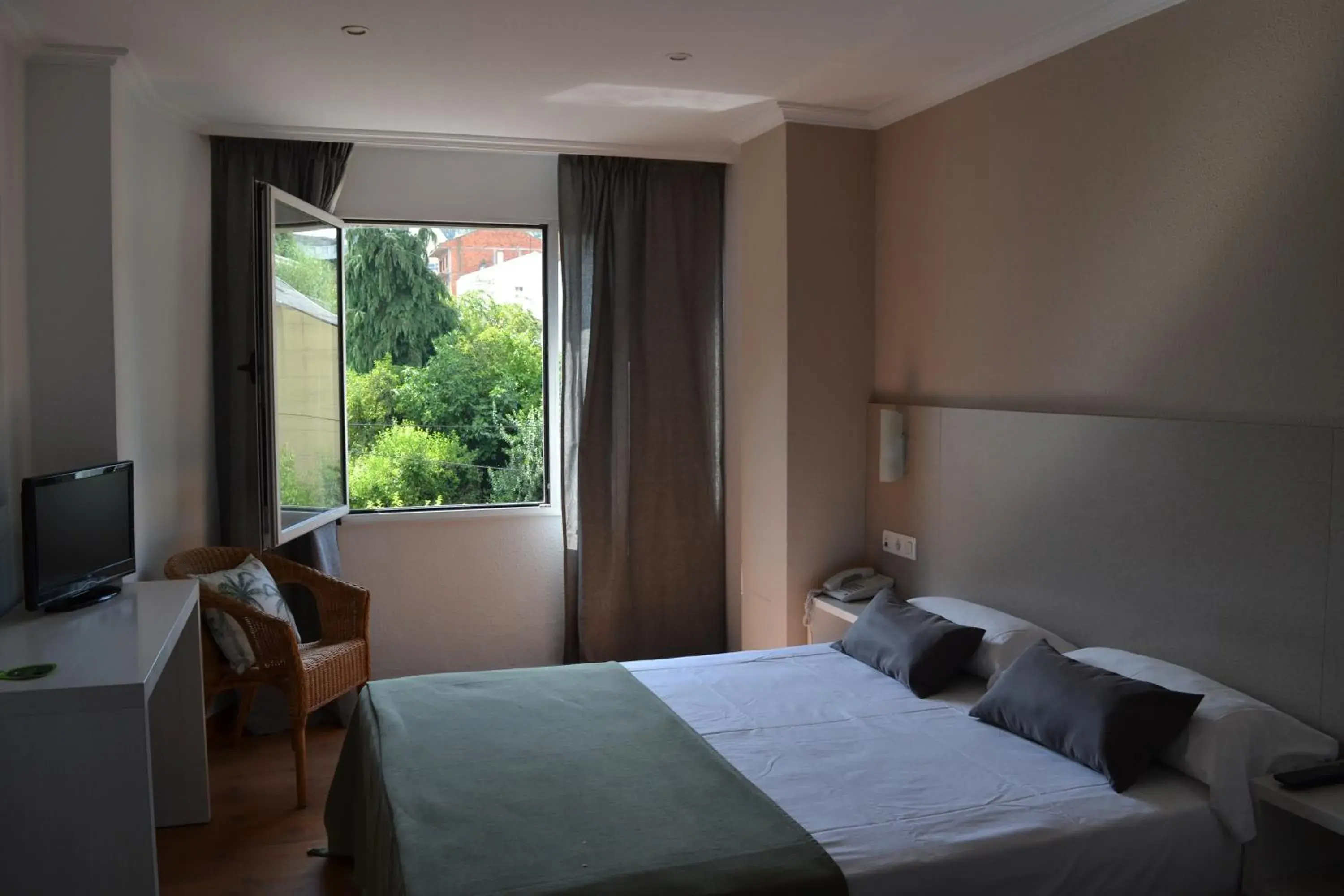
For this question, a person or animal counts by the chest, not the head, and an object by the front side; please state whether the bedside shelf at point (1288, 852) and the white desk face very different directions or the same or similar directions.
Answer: very different directions

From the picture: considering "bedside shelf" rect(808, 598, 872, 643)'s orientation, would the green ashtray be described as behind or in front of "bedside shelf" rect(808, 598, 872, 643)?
in front

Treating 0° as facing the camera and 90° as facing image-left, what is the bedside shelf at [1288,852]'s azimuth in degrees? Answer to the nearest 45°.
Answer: approximately 45°

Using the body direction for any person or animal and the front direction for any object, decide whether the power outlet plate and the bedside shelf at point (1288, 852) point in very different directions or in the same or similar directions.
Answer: same or similar directions

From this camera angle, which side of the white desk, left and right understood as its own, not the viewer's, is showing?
right

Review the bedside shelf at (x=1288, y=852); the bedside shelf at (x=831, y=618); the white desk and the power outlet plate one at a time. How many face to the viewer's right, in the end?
1

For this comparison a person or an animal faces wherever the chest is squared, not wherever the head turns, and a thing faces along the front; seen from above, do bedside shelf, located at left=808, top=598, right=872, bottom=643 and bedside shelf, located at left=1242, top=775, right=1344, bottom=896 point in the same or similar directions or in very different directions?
same or similar directions

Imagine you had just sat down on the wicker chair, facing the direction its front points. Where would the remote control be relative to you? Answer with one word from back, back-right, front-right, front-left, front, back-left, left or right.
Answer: front

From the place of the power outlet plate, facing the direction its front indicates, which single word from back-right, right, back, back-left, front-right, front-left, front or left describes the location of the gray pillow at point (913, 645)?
front-left

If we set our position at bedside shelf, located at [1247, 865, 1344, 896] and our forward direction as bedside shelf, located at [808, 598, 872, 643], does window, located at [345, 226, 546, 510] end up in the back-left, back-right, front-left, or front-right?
front-left

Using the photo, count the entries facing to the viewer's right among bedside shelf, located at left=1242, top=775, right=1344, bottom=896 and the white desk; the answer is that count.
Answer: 1

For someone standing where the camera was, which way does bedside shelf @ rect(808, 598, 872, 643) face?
facing the viewer and to the left of the viewer

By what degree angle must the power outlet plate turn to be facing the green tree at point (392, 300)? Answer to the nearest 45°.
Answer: approximately 45° to its right

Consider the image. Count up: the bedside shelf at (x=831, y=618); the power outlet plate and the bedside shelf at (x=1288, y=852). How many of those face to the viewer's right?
0
